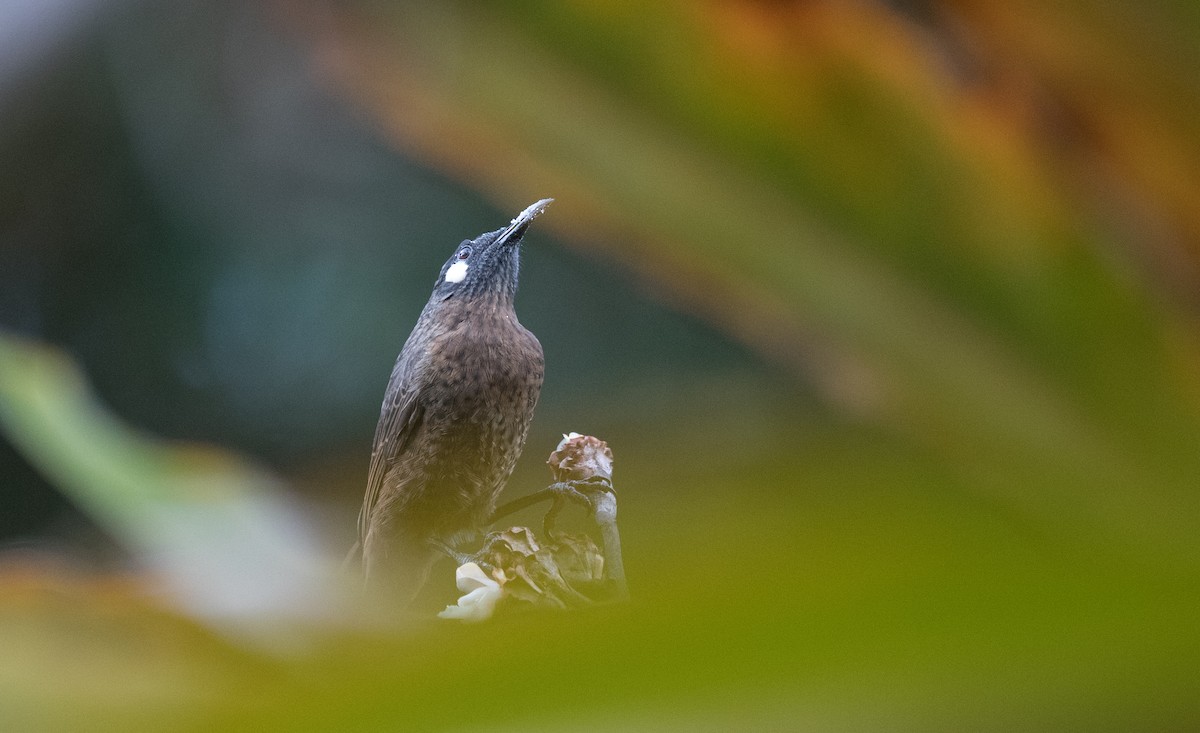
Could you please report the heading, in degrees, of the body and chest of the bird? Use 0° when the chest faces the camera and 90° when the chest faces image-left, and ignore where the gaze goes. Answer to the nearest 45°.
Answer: approximately 315°

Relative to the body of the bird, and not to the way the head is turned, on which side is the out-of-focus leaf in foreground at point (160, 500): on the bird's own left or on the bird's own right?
on the bird's own right

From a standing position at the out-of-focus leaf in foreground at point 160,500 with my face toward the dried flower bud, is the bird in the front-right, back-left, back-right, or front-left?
front-left

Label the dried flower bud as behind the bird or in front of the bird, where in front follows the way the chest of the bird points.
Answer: in front
